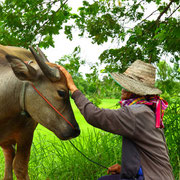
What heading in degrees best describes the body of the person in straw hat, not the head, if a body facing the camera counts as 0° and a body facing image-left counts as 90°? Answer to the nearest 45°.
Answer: approximately 90°
